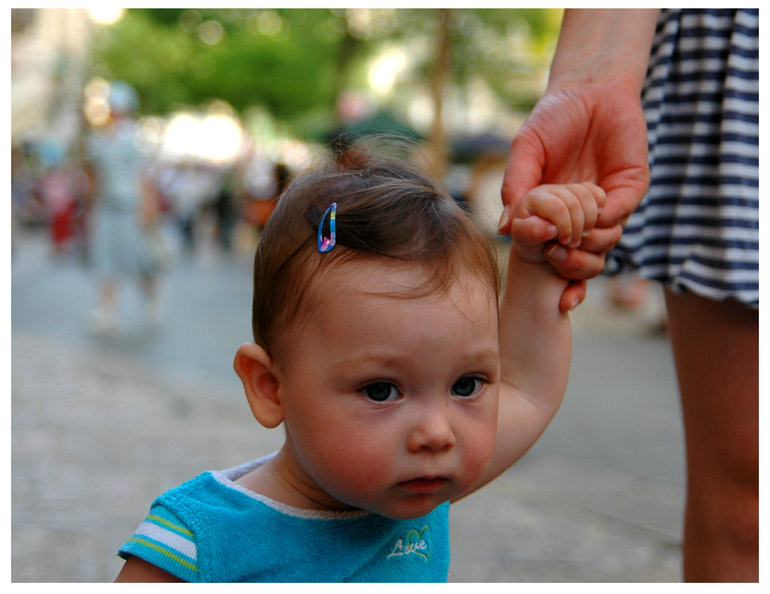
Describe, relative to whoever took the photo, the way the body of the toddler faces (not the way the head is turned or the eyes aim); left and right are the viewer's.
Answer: facing the viewer and to the right of the viewer

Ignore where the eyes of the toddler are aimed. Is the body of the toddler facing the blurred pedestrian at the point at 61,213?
no

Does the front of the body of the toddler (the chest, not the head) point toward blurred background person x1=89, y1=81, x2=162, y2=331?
no
